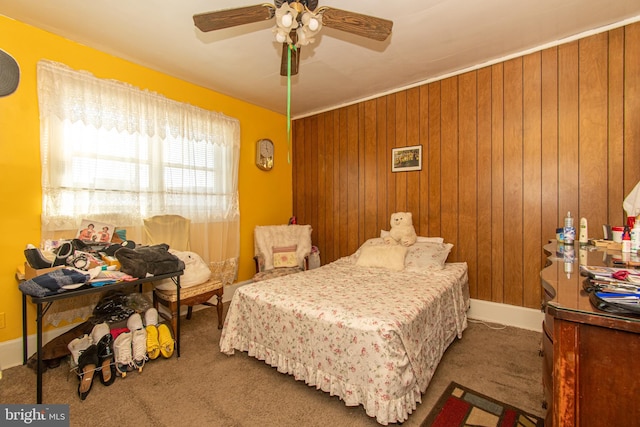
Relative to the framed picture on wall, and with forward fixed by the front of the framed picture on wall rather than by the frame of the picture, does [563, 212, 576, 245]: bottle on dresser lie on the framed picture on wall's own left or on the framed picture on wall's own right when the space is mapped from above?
on the framed picture on wall's own left

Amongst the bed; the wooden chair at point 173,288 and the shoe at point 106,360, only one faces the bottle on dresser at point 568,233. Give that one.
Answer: the wooden chair

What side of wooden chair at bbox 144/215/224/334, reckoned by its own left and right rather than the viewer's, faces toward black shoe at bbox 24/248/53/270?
right

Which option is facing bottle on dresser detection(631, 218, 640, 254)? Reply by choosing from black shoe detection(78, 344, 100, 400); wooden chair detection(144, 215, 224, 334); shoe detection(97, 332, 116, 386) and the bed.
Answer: the wooden chair
